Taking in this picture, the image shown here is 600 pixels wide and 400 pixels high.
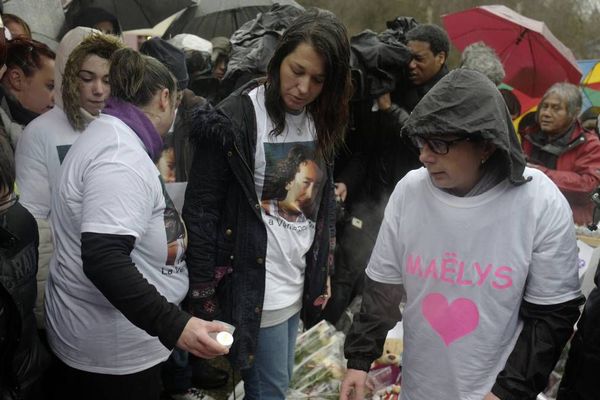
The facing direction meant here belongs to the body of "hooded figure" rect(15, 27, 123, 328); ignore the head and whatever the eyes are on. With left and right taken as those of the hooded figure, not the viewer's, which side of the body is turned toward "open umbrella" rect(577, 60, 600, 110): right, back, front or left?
left

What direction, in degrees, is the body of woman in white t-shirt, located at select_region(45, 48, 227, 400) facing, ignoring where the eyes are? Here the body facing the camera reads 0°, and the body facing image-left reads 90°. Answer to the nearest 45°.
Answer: approximately 270°

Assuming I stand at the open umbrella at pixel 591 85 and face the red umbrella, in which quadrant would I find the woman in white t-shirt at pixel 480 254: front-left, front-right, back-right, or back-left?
front-left

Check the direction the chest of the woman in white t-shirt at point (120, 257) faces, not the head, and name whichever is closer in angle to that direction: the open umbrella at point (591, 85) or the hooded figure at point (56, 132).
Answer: the open umbrella

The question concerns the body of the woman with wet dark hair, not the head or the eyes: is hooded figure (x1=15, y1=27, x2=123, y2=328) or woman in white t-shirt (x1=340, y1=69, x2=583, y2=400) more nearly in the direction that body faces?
the woman in white t-shirt

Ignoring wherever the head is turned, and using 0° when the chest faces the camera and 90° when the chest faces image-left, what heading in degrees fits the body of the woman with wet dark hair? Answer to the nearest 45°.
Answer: approximately 315°

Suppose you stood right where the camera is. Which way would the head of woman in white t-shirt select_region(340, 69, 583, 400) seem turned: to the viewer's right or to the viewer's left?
to the viewer's left

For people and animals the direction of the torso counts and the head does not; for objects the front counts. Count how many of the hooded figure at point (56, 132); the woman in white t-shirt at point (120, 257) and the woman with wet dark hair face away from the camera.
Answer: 0

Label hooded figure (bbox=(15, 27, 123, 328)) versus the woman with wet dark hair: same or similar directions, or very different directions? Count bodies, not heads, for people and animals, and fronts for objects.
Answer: same or similar directions

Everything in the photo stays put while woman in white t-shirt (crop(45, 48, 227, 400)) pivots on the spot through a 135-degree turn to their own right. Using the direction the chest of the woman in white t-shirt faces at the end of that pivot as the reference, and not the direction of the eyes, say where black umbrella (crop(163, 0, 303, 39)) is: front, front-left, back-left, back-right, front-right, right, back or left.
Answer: back-right

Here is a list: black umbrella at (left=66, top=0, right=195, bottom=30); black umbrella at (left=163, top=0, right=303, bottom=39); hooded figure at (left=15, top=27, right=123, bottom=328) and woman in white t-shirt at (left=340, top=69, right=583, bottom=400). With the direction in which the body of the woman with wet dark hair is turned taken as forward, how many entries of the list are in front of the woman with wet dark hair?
1

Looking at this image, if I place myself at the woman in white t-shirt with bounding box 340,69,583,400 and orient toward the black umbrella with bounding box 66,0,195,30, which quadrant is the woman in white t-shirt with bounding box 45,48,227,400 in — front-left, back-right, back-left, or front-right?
front-left

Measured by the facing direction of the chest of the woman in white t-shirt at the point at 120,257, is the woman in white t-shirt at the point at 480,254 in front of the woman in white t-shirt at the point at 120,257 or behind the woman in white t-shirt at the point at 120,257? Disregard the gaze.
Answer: in front
